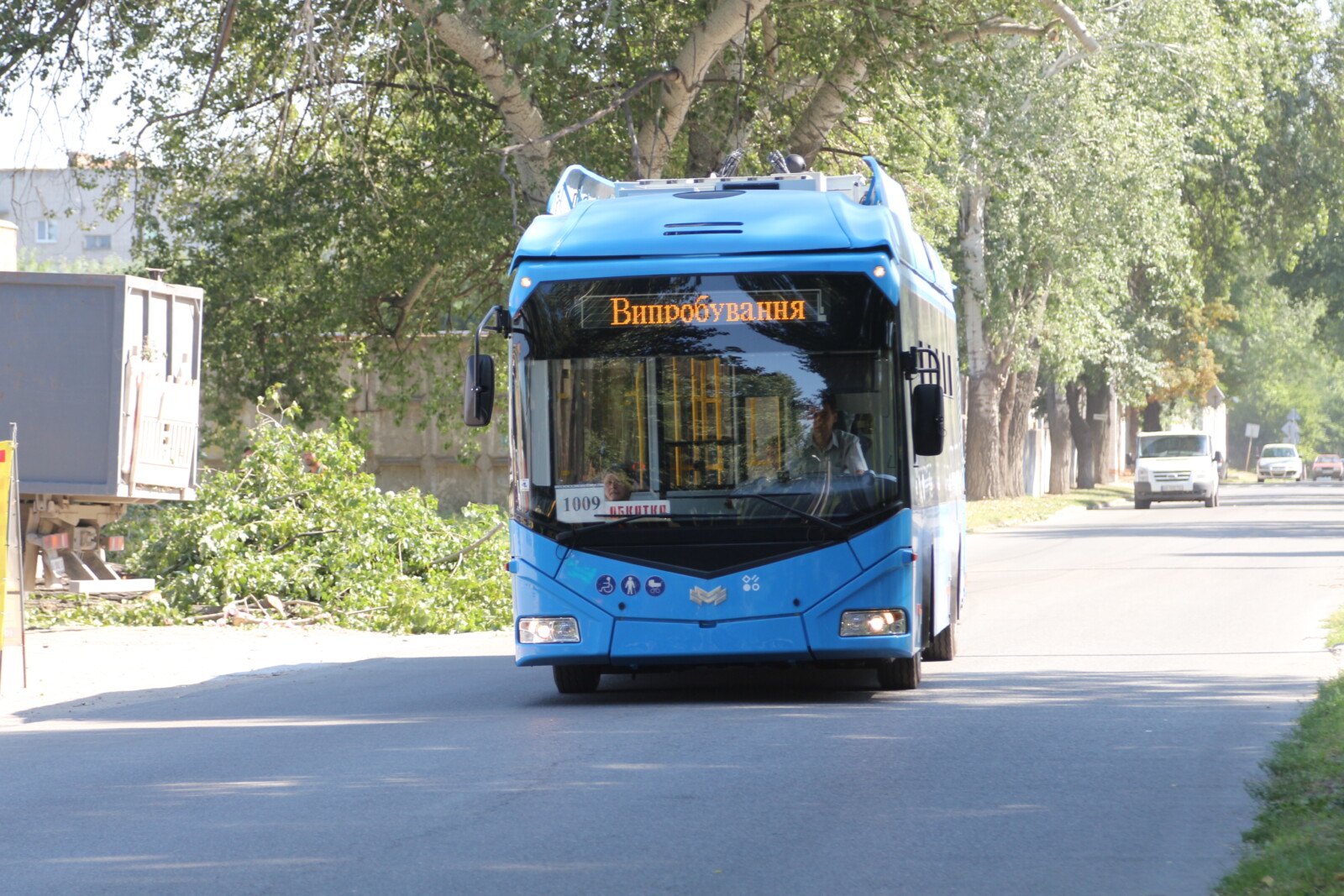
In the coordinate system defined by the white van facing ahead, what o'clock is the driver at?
The driver is roughly at 12 o'clock from the white van.

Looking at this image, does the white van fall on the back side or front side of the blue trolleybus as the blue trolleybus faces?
on the back side

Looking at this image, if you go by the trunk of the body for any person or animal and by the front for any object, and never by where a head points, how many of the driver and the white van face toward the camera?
2

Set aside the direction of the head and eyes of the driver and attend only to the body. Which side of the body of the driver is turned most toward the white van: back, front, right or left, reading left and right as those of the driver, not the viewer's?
back

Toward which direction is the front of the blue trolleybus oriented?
toward the camera

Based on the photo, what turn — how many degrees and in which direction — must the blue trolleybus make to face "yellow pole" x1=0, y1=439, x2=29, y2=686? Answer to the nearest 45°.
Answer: approximately 90° to its right

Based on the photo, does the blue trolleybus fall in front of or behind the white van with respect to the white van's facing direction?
in front

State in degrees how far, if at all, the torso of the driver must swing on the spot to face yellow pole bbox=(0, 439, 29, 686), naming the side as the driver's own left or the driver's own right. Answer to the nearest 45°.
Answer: approximately 90° to the driver's own right

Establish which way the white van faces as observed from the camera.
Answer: facing the viewer

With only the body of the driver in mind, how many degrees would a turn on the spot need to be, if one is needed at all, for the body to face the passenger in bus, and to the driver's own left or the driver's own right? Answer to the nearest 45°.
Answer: approximately 90° to the driver's own right

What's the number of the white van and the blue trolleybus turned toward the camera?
2

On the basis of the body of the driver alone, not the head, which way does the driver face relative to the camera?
toward the camera

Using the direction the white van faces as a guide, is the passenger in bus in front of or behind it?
in front
